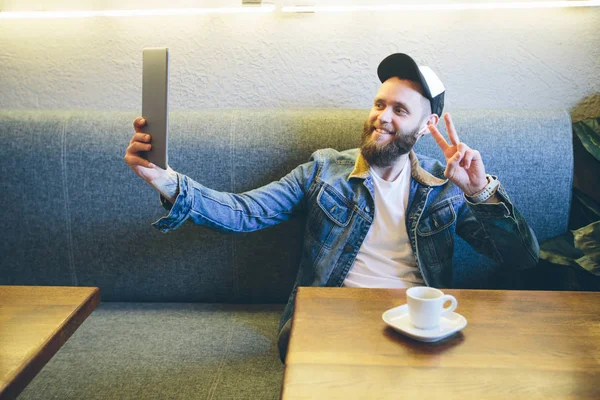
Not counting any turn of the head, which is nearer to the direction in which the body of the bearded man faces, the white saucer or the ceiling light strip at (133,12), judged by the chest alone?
the white saucer

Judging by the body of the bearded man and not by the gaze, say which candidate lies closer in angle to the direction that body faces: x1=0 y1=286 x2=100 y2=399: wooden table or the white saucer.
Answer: the white saucer

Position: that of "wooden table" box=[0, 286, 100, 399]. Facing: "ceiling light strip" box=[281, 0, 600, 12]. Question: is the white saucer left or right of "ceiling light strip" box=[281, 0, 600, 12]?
right

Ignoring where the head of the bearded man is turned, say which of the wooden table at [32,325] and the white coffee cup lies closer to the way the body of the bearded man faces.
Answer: the white coffee cup

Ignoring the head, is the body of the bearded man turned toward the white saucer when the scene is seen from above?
yes

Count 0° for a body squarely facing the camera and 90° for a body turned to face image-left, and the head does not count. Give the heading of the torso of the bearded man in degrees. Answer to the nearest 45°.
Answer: approximately 0°

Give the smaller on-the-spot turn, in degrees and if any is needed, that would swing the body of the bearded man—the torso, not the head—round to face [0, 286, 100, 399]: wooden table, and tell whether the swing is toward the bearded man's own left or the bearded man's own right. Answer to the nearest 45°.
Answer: approximately 45° to the bearded man's own right

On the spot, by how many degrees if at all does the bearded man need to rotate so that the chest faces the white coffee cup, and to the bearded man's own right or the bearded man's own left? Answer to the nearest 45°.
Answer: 0° — they already face it
